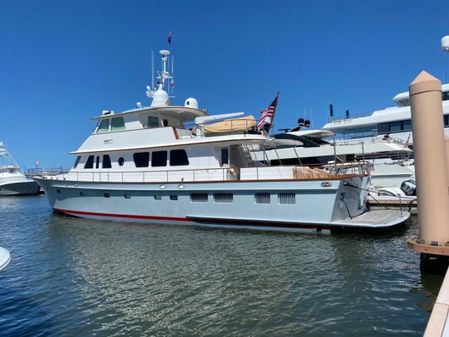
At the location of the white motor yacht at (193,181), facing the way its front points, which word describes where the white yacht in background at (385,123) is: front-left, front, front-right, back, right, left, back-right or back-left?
right

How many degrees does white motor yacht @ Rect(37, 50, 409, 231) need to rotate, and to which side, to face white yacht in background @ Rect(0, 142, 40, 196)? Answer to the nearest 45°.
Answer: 0° — it already faces it

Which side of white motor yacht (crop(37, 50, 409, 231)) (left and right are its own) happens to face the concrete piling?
back

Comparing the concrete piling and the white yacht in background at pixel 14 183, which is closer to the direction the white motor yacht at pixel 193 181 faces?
the white yacht in background

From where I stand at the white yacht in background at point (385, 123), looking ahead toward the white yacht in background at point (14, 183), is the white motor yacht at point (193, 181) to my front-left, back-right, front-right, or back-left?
front-left

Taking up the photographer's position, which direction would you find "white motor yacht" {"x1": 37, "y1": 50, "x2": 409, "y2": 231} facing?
facing away from the viewer and to the left of the viewer
